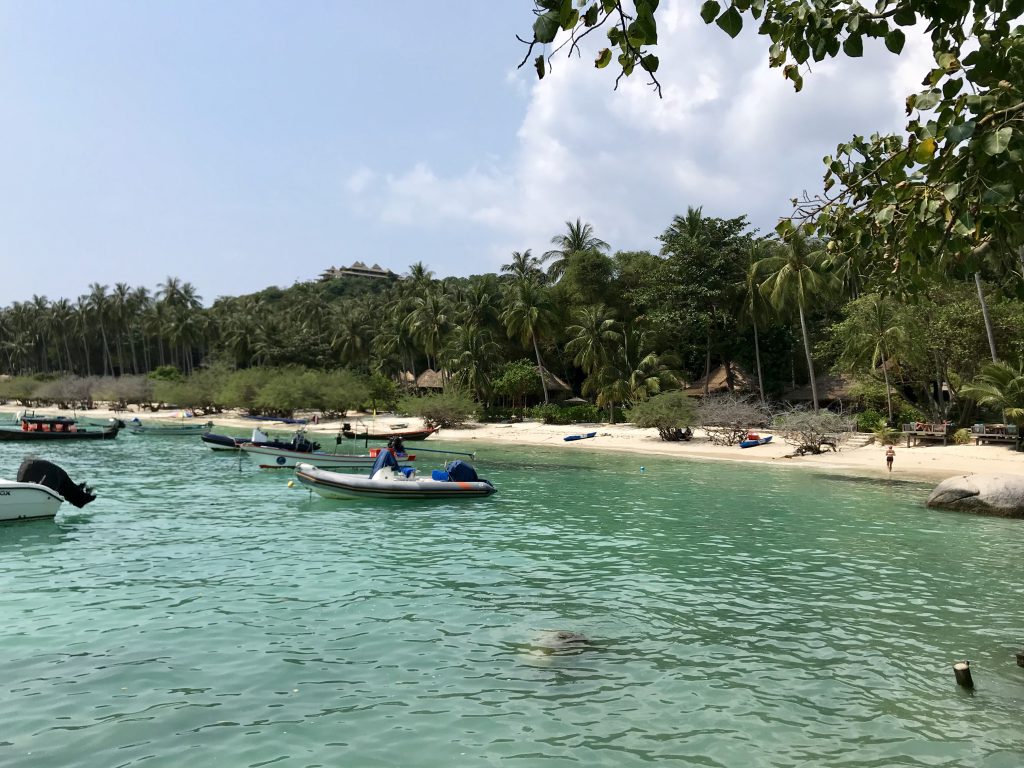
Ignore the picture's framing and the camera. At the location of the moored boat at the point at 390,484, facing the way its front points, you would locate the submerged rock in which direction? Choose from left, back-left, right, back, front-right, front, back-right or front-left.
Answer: left

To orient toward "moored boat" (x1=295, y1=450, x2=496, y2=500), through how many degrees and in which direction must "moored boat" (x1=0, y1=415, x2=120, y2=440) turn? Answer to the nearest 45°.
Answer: approximately 90° to its right

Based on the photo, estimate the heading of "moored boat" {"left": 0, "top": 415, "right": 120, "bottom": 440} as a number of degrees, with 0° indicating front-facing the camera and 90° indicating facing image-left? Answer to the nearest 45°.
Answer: approximately 270°

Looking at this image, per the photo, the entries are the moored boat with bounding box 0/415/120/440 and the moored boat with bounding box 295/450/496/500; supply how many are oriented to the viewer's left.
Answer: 1

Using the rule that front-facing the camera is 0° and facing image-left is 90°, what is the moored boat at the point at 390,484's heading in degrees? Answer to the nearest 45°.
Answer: approximately 90°

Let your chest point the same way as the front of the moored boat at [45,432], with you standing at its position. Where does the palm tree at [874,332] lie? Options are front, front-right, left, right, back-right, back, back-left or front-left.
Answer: front-right

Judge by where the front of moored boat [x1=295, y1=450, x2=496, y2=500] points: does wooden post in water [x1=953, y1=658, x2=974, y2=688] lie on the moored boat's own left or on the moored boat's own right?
on the moored boat's own left

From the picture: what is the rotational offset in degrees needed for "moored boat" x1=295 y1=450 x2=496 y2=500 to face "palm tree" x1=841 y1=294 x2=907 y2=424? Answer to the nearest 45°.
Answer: approximately 135° to its right

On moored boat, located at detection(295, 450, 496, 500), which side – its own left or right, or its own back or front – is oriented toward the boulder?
back

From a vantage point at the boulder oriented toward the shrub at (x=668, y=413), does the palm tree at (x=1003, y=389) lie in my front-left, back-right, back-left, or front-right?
front-right
